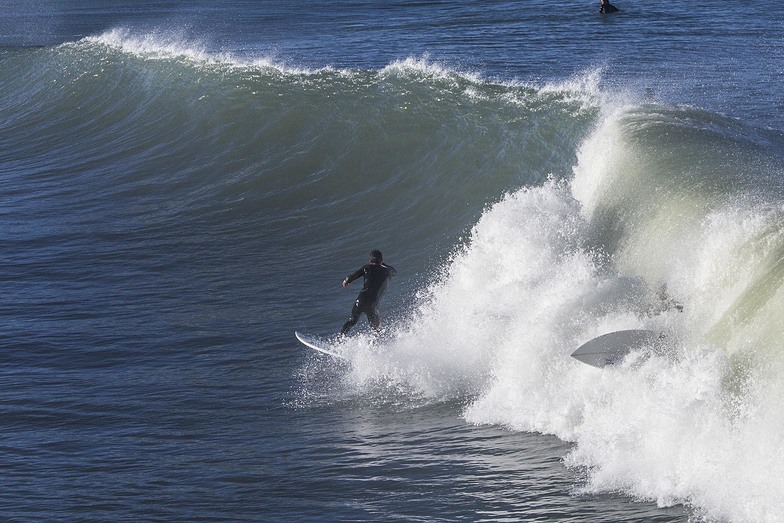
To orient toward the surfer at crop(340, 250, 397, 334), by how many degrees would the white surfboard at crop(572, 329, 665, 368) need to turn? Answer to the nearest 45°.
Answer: approximately 45° to its right

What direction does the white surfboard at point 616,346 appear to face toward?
to the viewer's left

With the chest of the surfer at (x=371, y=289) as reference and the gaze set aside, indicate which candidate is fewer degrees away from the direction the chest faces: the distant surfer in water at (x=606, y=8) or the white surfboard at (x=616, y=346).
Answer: the distant surfer in water

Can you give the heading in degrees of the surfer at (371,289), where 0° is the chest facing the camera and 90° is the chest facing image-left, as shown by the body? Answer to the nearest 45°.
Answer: approximately 180°

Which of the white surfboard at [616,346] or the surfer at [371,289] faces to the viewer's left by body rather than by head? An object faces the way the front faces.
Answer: the white surfboard

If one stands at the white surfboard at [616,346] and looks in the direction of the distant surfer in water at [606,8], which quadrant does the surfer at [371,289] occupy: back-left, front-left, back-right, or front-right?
front-left

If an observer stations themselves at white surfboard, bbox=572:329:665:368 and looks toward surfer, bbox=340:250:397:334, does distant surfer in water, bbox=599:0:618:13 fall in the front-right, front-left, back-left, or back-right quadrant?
front-right

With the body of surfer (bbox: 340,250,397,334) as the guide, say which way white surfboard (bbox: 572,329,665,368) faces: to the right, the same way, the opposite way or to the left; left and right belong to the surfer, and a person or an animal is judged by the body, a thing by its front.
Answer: to the left

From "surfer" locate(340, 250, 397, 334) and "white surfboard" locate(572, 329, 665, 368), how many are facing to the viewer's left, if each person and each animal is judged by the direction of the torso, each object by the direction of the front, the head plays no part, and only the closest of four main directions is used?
1

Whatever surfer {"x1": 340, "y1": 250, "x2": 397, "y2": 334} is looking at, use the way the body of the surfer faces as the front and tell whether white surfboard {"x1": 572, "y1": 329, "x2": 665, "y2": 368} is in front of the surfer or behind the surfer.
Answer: behind

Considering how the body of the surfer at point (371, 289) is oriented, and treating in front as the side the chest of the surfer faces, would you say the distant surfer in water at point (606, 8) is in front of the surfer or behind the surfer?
in front

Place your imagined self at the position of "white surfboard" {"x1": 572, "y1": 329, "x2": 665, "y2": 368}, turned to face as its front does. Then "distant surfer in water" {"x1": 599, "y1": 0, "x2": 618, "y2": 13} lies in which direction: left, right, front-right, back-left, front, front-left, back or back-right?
right

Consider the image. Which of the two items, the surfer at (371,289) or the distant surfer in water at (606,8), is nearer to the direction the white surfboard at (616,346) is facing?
the surfer
